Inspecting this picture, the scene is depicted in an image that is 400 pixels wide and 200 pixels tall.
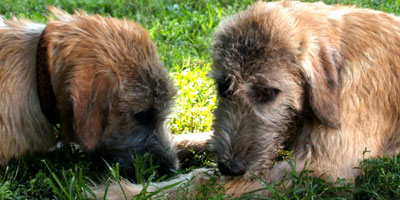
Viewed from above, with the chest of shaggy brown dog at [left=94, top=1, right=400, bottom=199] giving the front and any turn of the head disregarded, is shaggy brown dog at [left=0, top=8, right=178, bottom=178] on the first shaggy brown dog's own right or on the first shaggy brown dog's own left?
on the first shaggy brown dog's own right

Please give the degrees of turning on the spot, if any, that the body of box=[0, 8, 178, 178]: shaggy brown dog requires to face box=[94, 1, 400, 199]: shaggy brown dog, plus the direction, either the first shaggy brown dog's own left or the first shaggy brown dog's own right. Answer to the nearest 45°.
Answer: approximately 45° to the first shaggy brown dog's own right

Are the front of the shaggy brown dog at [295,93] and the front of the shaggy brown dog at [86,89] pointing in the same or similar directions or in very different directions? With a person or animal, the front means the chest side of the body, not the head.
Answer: very different directions

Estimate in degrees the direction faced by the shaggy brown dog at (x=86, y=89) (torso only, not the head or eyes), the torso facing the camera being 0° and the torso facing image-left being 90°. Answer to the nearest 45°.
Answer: approximately 270°

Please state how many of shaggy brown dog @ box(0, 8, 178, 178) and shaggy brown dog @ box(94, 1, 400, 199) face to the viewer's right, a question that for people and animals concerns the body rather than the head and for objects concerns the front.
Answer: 1
